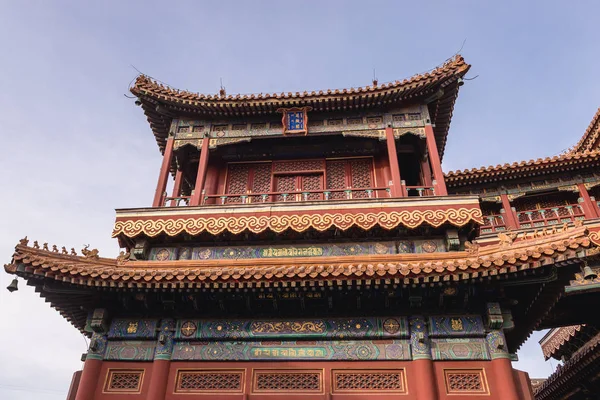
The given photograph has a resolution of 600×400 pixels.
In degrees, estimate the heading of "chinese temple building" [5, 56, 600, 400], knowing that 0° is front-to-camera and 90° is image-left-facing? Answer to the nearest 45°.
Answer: approximately 0°
